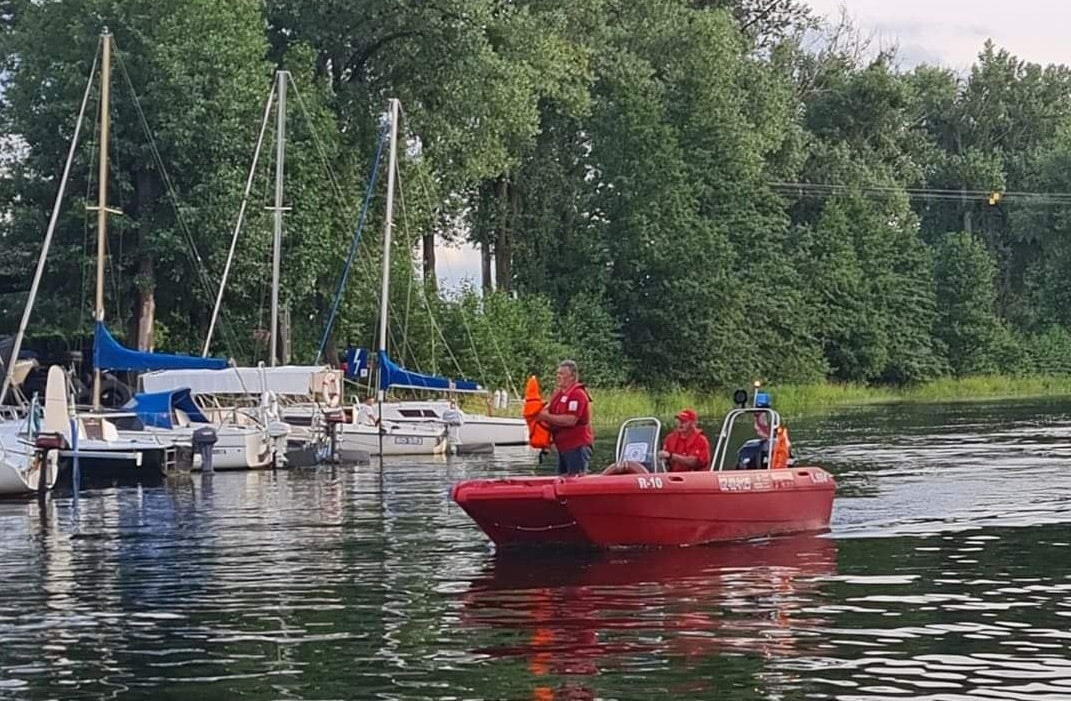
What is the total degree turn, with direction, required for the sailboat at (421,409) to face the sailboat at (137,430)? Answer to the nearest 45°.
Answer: approximately 45° to its left

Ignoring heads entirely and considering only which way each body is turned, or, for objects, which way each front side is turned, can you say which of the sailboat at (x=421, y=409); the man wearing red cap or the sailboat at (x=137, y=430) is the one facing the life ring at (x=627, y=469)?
the man wearing red cap

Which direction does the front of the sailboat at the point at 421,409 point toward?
to the viewer's left

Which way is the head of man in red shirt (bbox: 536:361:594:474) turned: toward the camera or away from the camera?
toward the camera

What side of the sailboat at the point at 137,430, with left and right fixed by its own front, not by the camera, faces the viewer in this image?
left

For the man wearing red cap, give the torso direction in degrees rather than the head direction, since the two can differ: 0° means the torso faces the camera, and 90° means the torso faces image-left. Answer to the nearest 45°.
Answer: approximately 45°

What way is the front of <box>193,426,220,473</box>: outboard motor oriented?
to the viewer's left

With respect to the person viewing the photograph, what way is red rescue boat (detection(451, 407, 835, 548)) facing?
facing the viewer and to the left of the viewer
